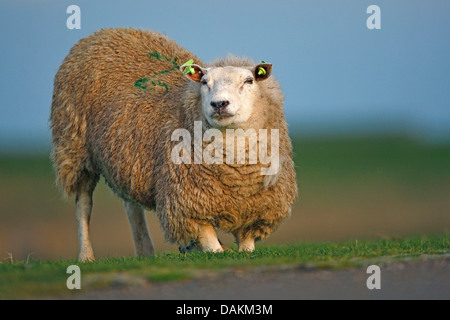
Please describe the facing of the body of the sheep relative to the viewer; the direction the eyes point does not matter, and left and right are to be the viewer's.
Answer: facing the viewer and to the right of the viewer
